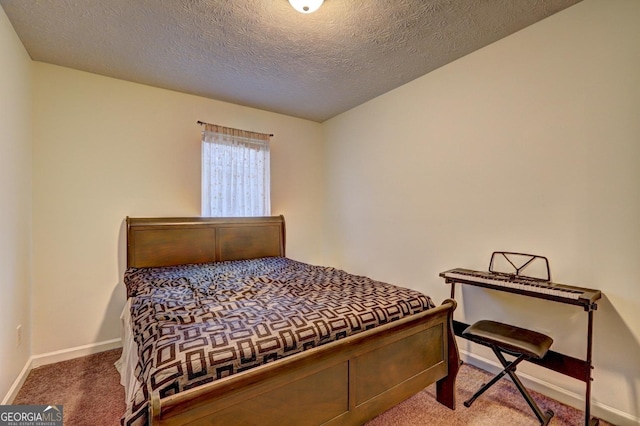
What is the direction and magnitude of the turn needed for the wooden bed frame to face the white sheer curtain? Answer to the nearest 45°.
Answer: approximately 180°

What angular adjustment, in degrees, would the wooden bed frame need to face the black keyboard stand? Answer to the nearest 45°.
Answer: approximately 45° to its left

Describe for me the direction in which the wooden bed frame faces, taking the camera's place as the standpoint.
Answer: facing the viewer and to the right of the viewer
